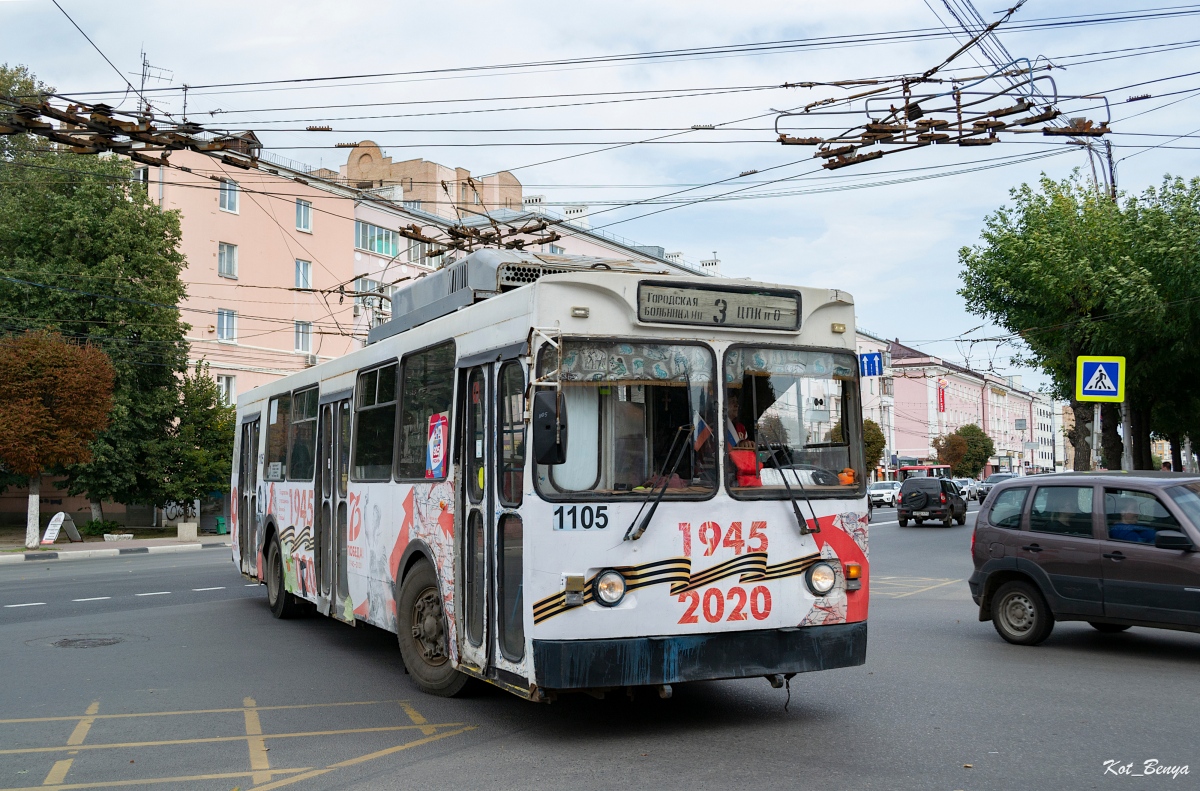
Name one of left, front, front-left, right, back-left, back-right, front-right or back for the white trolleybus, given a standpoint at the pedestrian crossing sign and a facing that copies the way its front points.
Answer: front

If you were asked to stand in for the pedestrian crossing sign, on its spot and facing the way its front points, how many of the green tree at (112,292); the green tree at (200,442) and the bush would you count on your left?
0

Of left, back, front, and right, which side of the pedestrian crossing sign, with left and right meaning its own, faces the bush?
right

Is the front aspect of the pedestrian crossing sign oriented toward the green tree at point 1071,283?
no

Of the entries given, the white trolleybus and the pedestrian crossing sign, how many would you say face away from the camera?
0

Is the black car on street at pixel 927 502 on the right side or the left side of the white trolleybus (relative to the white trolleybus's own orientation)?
on its left

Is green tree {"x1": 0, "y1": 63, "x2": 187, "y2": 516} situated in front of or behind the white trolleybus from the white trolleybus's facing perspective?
behind

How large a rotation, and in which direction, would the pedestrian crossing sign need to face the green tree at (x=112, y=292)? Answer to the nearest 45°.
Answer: approximately 90° to its right

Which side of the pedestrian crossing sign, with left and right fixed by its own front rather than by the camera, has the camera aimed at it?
front

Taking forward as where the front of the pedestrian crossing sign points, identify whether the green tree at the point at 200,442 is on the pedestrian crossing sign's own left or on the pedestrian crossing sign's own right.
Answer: on the pedestrian crossing sign's own right

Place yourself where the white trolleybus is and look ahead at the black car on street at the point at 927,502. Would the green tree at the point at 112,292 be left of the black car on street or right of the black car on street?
left

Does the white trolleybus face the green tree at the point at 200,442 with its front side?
no

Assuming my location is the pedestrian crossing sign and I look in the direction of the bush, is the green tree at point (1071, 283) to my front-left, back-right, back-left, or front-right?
front-right

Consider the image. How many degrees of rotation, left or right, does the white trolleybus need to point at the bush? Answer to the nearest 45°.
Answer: approximately 180°
